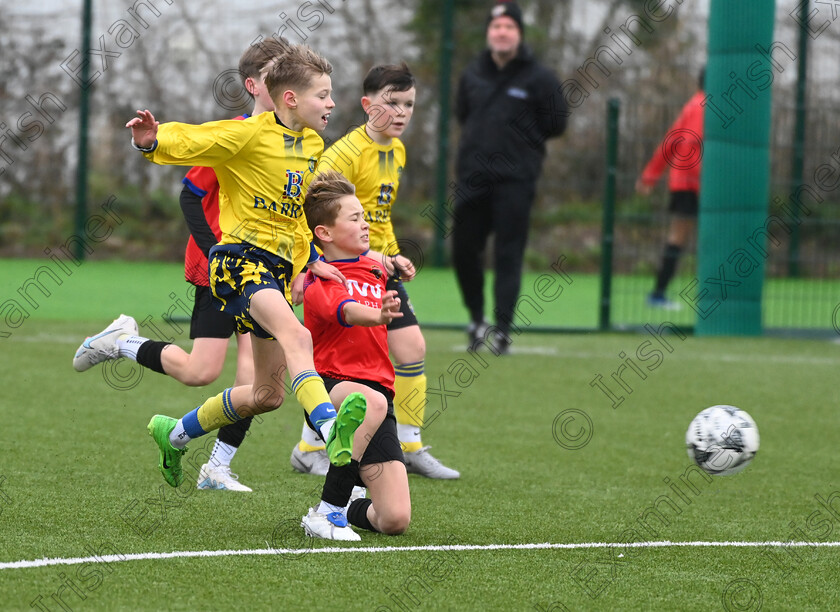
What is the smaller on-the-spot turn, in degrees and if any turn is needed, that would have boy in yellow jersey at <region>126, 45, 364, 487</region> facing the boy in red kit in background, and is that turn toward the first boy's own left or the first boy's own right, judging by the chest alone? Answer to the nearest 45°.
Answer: approximately 90° to the first boy's own left

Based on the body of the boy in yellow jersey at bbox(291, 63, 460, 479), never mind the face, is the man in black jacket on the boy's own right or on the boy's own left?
on the boy's own left

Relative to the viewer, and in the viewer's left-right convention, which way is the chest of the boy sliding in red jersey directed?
facing the viewer and to the right of the viewer

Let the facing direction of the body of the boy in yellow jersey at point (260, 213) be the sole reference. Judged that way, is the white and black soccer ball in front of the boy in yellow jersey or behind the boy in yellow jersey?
in front

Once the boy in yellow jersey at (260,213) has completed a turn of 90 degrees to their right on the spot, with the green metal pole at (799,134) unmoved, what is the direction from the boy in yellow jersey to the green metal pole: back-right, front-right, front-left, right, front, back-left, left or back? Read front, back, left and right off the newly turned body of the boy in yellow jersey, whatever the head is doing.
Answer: back

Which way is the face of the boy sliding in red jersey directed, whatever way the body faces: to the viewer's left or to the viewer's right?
to the viewer's right

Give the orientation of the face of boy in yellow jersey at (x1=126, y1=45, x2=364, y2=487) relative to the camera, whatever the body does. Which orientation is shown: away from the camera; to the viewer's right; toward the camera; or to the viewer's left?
to the viewer's right

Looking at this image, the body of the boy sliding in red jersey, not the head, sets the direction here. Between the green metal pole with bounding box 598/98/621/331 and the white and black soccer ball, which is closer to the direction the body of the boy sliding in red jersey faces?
the white and black soccer ball

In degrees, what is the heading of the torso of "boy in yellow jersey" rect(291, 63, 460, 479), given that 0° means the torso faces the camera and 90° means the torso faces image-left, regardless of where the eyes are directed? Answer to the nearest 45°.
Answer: approximately 315°

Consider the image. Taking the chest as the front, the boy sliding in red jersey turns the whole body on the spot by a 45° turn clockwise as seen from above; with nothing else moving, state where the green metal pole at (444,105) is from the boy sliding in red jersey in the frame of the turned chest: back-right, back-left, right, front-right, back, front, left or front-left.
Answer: back

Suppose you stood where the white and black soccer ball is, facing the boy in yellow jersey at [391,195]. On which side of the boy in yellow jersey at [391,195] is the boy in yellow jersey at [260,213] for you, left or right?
left

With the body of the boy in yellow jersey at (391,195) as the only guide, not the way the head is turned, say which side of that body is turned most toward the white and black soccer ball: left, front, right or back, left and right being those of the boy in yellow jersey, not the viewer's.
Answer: front
